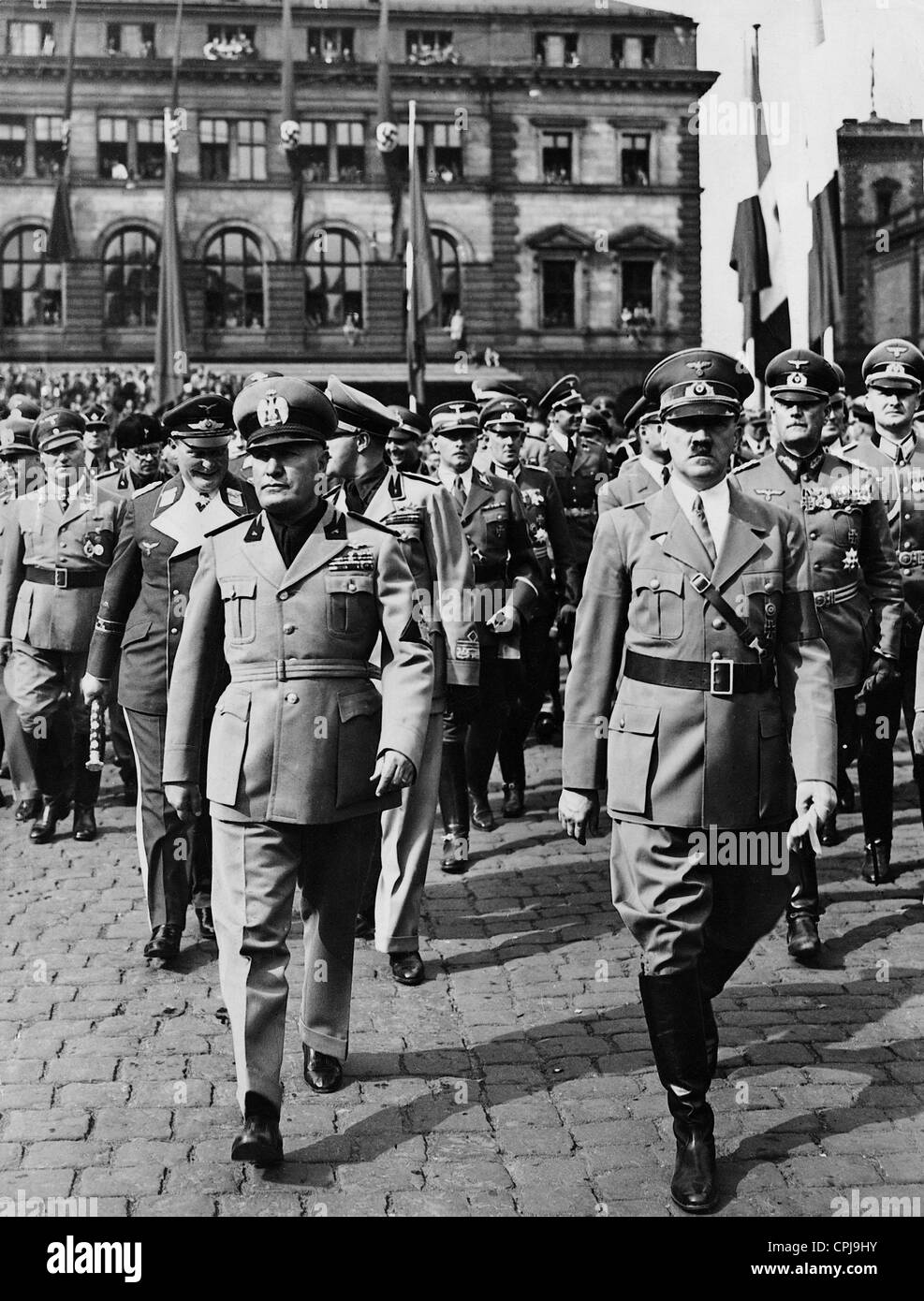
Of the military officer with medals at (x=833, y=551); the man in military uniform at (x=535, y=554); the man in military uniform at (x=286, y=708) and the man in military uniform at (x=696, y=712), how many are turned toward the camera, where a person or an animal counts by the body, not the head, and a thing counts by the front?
4

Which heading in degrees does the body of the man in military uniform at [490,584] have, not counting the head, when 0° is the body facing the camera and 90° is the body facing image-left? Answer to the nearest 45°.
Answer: approximately 0°

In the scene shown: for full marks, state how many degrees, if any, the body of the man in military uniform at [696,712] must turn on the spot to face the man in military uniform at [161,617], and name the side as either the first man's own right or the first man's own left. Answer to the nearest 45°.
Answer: approximately 135° to the first man's own right

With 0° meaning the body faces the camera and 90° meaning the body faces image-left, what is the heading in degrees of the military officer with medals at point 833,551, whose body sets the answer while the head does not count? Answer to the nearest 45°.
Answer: approximately 0°

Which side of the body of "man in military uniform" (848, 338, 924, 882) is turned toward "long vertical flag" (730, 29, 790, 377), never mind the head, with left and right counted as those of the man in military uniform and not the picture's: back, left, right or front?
back

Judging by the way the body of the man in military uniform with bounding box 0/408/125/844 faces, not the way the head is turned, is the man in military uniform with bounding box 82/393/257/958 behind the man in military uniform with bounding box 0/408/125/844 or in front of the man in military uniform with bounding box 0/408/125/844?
in front

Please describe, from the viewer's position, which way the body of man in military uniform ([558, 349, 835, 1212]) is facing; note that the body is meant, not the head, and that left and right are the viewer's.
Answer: facing the viewer

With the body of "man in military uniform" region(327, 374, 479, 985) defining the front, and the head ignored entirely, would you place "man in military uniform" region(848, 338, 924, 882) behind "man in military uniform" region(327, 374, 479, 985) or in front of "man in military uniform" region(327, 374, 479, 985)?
behind

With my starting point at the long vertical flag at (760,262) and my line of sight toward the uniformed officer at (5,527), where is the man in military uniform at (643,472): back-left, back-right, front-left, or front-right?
front-left

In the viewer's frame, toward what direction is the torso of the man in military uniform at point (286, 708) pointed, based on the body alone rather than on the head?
toward the camera

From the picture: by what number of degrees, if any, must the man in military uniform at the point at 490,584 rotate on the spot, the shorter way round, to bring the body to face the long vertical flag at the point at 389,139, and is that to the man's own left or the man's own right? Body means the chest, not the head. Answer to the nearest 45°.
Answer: approximately 180°

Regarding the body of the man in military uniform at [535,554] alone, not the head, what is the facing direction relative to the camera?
toward the camera

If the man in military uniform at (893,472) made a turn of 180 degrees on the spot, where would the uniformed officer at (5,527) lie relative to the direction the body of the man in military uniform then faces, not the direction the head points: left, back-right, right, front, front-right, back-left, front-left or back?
left

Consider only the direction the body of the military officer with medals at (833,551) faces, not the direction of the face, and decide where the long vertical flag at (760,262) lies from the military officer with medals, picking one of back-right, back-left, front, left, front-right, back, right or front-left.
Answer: back
